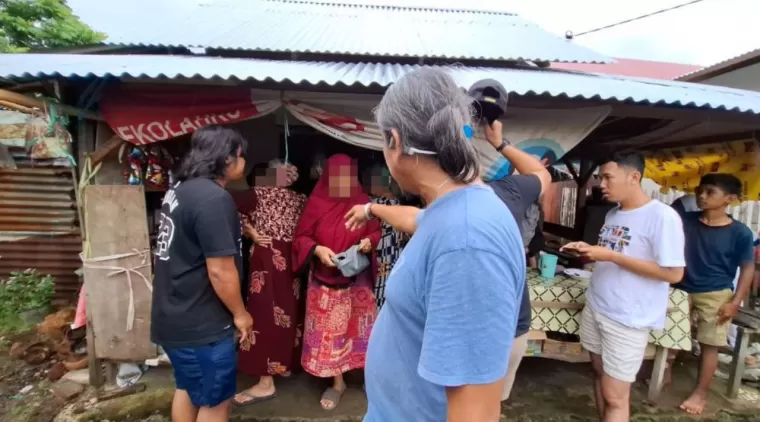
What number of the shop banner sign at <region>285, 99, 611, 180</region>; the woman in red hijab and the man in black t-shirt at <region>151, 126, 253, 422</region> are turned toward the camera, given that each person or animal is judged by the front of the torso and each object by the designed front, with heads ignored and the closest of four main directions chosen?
2

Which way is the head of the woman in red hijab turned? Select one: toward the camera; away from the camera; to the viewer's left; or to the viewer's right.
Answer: toward the camera

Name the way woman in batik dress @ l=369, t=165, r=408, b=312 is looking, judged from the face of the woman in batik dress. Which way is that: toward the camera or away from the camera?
toward the camera

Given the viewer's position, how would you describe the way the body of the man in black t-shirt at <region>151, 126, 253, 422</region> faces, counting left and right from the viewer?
facing away from the viewer and to the right of the viewer

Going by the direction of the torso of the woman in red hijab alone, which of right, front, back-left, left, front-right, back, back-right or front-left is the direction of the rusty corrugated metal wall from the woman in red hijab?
back-right

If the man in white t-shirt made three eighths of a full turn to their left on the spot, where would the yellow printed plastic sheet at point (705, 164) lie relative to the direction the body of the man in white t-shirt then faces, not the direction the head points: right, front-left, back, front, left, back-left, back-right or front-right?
left

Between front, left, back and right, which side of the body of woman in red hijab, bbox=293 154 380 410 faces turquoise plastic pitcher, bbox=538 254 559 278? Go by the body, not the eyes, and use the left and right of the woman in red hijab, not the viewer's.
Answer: left

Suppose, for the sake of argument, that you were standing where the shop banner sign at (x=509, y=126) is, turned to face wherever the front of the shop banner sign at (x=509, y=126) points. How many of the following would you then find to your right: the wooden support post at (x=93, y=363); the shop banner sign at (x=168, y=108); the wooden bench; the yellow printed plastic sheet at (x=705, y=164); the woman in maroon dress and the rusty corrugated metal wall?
4

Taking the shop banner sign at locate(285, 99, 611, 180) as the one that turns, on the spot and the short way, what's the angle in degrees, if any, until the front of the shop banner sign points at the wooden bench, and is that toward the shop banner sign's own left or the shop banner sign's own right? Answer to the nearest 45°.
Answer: approximately 90° to the shop banner sign's own left

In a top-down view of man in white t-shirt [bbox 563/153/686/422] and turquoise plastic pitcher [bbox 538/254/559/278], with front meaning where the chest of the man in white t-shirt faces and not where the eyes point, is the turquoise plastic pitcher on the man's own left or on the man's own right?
on the man's own right

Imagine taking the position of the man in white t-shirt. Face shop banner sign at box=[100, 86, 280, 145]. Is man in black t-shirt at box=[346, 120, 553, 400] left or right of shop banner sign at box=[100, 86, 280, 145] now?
left

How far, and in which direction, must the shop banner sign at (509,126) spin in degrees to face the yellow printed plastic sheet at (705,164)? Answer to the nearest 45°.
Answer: approximately 135° to its left

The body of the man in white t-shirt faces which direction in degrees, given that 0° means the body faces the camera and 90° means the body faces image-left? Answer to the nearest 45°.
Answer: approximately 45°

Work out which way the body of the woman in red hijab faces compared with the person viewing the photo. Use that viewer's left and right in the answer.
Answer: facing the viewer

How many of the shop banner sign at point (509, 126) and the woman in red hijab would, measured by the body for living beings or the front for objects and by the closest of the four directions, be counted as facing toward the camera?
2

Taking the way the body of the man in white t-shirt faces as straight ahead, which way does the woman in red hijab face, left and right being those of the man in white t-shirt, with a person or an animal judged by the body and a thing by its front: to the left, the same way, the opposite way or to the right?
to the left
